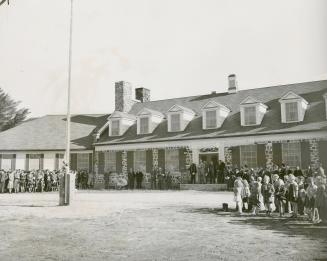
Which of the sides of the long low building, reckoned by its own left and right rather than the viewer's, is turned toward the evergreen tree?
right

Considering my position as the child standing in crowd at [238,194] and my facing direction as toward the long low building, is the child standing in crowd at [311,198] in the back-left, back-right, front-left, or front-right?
back-right

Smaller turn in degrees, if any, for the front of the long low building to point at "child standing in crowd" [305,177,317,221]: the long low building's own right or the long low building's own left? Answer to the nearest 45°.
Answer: approximately 45° to the long low building's own left

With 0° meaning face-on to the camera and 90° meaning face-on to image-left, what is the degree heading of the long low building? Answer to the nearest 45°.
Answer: approximately 45°

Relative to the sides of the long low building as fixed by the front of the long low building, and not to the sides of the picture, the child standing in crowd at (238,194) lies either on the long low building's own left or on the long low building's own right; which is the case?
on the long low building's own left

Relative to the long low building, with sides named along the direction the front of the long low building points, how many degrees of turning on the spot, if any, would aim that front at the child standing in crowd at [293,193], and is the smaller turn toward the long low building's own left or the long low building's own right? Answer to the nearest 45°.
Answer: approximately 45° to the long low building's own left
